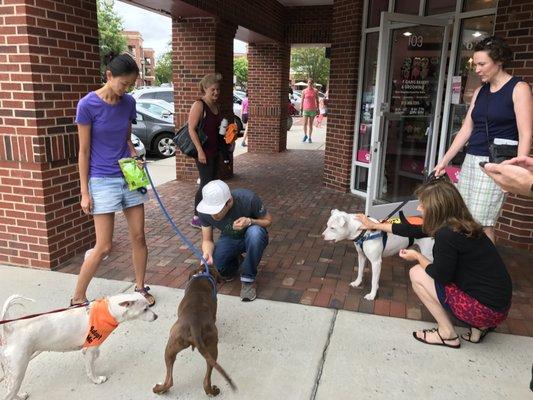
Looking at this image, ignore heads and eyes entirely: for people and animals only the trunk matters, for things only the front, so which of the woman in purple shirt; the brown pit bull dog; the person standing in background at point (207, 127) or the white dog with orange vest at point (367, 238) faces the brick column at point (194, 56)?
the brown pit bull dog

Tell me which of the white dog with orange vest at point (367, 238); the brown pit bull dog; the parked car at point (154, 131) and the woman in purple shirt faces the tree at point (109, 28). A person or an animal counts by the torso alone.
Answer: the brown pit bull dog

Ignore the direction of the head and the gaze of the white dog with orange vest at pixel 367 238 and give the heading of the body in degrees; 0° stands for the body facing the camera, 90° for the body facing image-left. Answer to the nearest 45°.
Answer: approximately 45°

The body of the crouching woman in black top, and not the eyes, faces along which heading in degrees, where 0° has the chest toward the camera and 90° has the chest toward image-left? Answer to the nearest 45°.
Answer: approximately 90°

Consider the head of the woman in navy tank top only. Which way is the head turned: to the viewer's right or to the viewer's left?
to the viewer's left

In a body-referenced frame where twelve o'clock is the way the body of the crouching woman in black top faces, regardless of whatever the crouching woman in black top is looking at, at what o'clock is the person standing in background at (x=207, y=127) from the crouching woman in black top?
The person standing in background is roughly at 1 o'clock from the crouching woman in black top.

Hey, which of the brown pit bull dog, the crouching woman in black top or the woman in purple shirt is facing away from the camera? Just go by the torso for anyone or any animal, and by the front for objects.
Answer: the brown pit bull dog

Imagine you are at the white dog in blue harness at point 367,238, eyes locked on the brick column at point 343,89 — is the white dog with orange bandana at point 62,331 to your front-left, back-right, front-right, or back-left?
back-left

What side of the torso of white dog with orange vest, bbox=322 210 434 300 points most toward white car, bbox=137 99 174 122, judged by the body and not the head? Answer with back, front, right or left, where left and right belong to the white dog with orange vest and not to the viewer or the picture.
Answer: right

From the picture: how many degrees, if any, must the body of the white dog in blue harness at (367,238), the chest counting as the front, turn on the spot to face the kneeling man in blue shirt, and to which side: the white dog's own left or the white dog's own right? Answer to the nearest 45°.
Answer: approximately 45° to the white dog's own right
